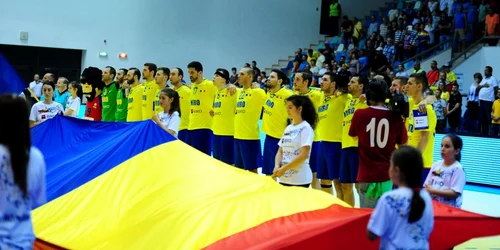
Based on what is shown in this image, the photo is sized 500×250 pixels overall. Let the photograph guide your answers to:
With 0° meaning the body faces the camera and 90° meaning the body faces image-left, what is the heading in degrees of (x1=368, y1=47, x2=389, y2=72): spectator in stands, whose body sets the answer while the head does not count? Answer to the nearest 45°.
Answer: approximately 45°

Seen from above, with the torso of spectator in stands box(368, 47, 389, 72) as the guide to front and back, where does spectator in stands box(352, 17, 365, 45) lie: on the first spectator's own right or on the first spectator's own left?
on the first spectator's own right

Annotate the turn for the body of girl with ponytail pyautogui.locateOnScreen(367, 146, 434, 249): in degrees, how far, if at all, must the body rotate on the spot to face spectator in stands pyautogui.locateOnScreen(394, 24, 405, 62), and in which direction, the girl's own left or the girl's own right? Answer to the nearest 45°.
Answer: approximately 45° to the girl's own right

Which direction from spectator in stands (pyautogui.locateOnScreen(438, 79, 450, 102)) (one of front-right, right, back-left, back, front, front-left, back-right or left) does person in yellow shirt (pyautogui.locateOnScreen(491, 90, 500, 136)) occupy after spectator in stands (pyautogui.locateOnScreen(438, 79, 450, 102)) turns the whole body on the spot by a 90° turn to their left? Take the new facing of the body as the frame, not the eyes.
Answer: front

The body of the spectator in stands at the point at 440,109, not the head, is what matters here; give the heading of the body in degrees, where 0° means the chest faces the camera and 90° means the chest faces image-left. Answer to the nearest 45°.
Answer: approximately 45°

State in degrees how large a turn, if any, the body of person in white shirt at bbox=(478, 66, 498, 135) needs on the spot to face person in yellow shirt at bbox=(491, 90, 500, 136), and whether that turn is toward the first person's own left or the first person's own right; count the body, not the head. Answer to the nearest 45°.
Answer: approximately 45° to the first person's own left
